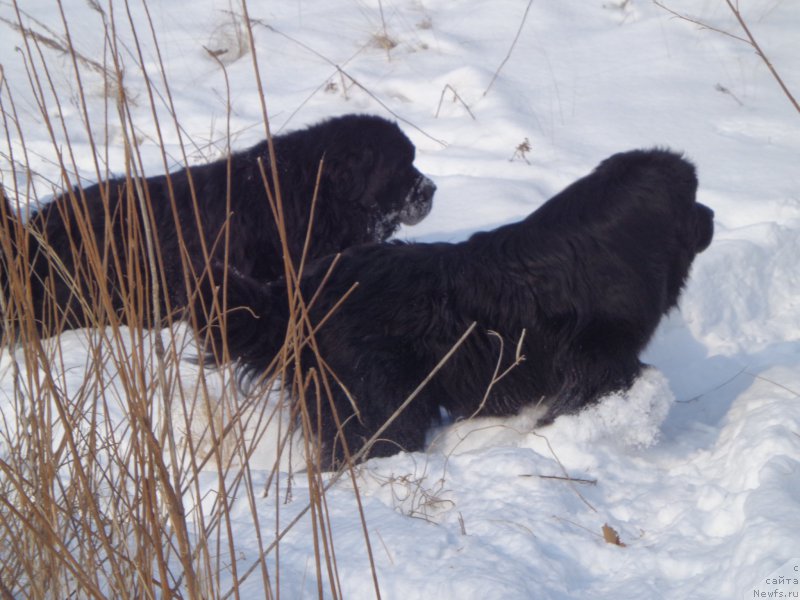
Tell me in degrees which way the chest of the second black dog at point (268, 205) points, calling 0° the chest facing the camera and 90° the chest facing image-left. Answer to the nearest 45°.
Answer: approximately 270°

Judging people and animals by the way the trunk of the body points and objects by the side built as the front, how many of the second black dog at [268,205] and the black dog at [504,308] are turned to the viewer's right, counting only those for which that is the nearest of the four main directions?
2

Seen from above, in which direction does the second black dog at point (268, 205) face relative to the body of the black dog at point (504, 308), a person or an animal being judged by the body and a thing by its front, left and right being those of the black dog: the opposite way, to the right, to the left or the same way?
the same way

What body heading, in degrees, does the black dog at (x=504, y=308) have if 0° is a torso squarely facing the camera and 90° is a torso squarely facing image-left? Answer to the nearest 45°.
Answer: approximately 270°

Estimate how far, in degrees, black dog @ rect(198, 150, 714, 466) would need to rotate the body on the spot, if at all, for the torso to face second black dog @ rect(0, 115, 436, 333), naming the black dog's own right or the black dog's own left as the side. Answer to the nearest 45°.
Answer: approximately 135° to the black dog's own left

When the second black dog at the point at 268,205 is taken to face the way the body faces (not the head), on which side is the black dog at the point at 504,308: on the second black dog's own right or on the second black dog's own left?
on the second black dog's own right
